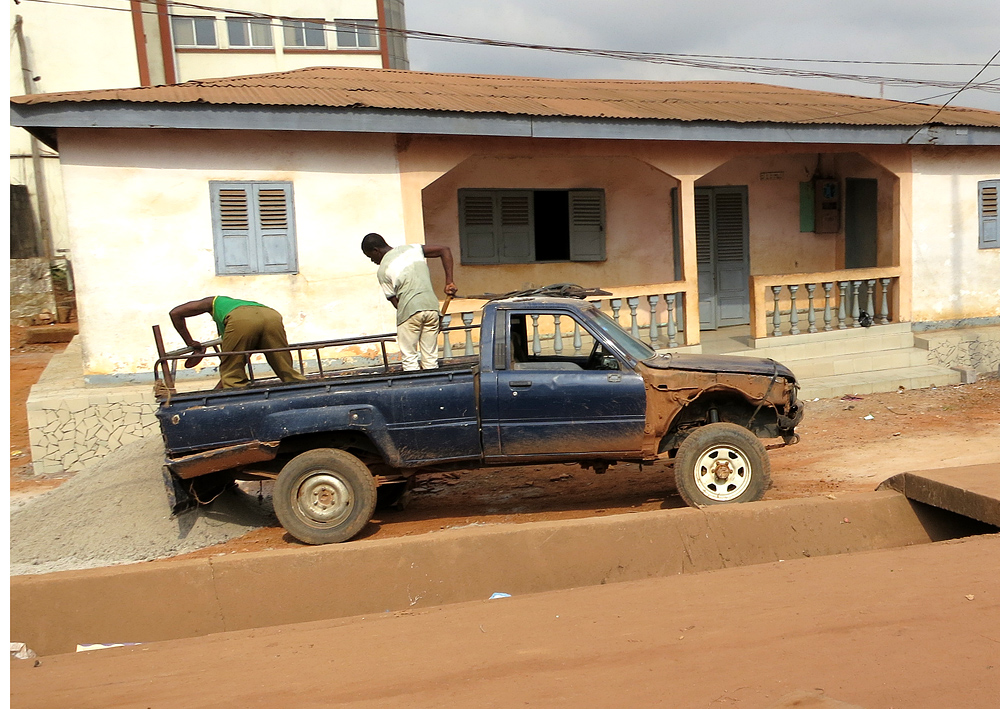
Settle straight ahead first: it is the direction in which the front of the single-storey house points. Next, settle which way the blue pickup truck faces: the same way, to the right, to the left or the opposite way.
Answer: to the left

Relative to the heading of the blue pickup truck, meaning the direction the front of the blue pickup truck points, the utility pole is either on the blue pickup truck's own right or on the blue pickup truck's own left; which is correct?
on the blue pickup truck's own left

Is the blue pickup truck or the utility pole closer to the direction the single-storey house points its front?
the blue pickup truck

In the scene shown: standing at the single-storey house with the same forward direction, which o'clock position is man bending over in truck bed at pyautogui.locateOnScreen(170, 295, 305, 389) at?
The man bending over in truck bed is roughly at 1 o'clock from the single-storey house.

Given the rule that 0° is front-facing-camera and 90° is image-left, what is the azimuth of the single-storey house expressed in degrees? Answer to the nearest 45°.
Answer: approximately 0°

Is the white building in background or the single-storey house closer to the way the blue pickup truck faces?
the single-storey house

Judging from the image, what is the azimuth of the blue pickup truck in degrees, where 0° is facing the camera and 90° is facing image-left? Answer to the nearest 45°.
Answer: approximately 270°
